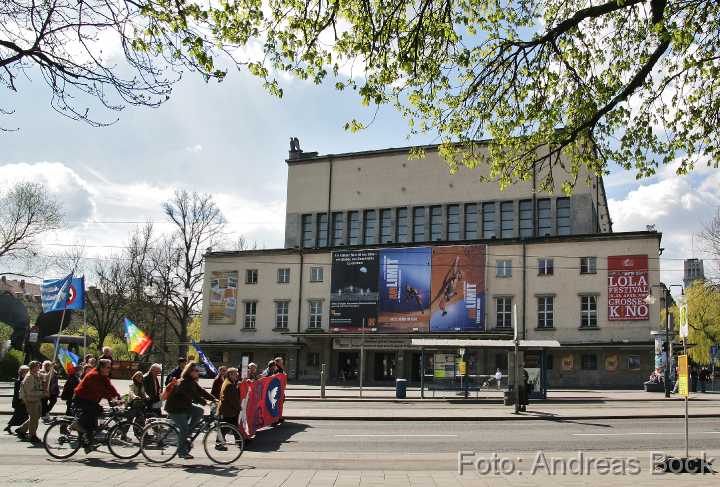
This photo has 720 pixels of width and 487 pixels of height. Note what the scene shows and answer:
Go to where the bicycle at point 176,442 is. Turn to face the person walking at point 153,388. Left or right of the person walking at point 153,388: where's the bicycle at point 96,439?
left

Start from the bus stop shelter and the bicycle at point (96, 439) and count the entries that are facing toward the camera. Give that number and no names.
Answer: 1
